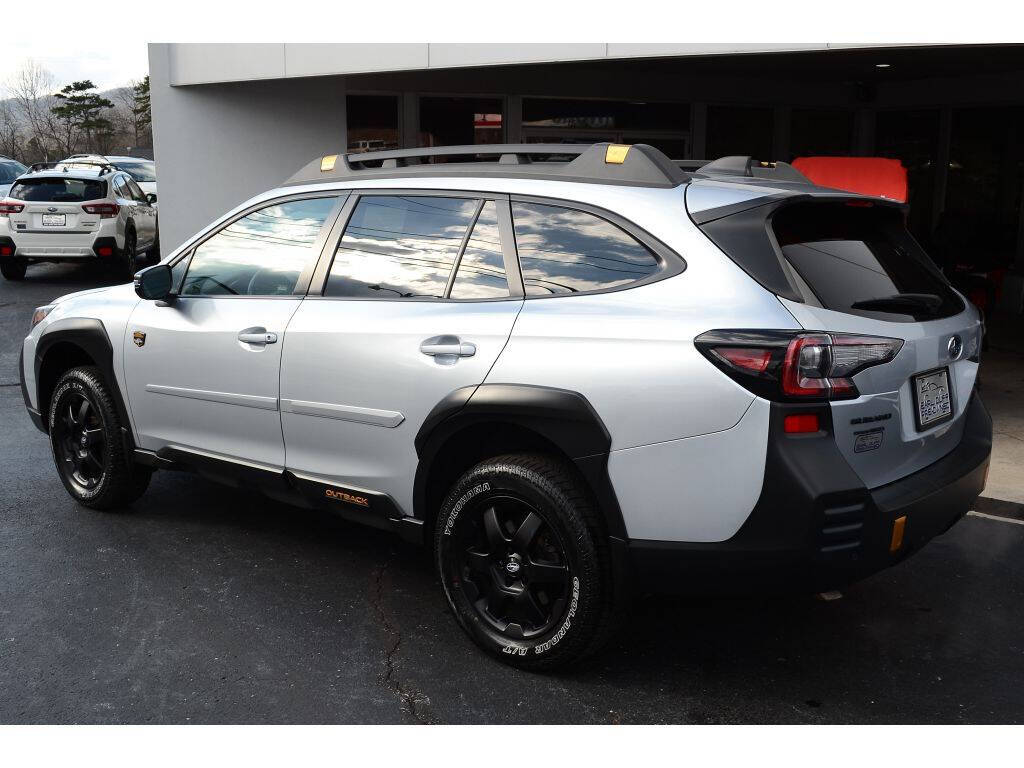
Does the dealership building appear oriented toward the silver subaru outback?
yes

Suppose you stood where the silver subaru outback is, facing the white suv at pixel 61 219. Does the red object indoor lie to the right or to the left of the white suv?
right

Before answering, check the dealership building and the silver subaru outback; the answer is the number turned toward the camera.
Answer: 1

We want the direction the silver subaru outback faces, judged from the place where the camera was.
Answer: facing away from the viewer and to the left of the viewer

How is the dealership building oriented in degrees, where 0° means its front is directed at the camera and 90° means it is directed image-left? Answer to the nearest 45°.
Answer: approximately 0°

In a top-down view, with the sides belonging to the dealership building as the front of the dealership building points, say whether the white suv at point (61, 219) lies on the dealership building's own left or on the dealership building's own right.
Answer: on the dealership building's own right

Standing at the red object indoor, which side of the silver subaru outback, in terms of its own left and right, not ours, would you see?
right
